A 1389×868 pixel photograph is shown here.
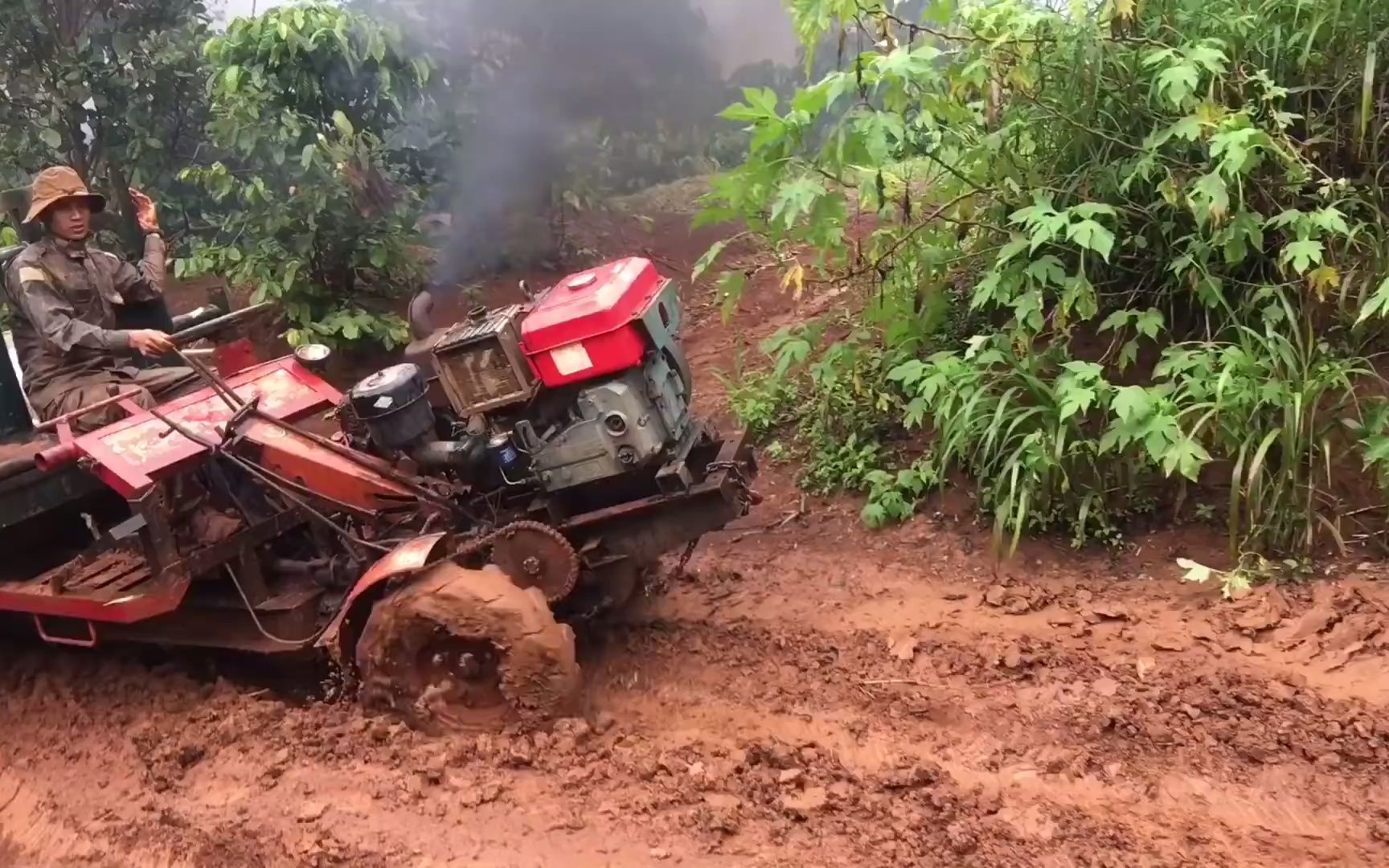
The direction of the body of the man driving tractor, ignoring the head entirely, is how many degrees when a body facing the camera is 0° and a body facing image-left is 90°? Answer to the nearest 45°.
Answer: approximately 315°
